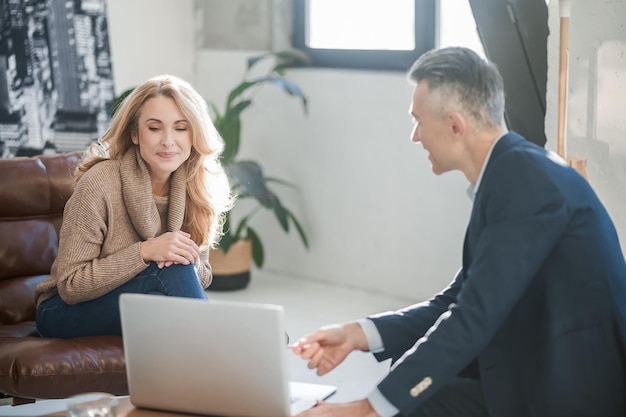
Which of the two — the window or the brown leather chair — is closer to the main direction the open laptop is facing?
the window

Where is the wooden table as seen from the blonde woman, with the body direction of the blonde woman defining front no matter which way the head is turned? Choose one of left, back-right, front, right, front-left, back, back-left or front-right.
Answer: front-right

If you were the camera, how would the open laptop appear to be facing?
facing away from the viewer and to the right of the viewer

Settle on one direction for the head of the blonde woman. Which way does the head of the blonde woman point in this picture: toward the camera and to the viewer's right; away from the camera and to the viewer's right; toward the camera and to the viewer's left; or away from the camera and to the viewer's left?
toward the camera and to the viewer's right

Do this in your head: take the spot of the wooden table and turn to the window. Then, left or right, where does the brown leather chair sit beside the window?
left

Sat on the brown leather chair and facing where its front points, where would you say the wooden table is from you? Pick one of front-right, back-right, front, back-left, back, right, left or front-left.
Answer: front-right

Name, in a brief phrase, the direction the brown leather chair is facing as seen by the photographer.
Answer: facing the viewer and to the right of the viewer

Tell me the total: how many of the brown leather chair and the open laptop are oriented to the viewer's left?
0

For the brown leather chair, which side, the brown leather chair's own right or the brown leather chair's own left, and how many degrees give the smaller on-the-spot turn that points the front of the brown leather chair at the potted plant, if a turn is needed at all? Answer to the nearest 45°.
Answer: approximately 90° to the brown leather chair's own left

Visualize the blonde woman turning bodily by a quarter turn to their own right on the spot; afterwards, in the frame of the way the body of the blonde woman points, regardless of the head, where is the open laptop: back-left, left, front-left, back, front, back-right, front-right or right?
front-left

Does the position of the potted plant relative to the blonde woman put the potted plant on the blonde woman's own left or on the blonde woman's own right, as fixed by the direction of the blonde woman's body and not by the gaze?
on the blonde woman's own left
